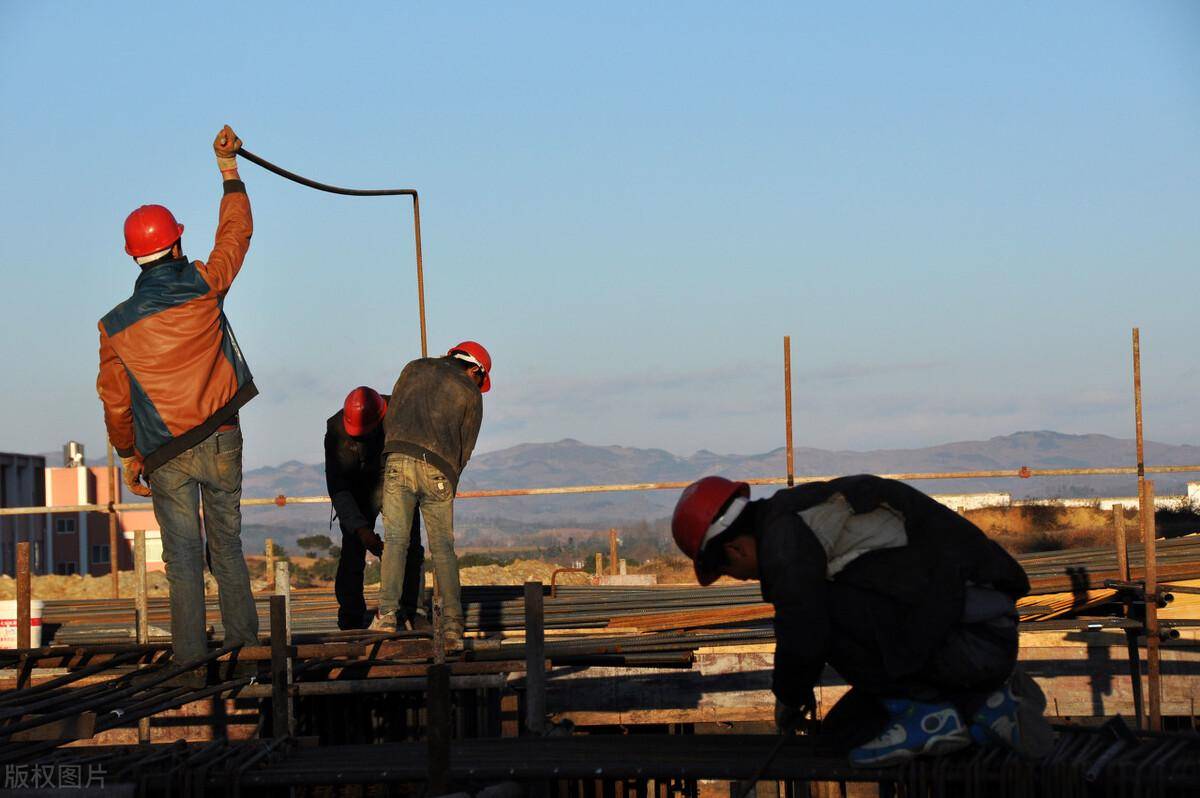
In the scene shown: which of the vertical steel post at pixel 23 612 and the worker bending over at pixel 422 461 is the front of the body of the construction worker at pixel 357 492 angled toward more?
the worker bending over

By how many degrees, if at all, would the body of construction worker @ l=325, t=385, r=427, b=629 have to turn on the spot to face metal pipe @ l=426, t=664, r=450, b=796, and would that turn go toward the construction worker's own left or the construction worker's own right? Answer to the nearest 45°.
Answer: approximately 45° to the construction worker's own right

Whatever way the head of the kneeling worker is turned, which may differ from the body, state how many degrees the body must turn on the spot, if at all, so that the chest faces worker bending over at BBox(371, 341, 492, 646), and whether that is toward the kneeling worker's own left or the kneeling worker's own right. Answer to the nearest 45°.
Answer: approximately 45° to the kneeling worker's own right

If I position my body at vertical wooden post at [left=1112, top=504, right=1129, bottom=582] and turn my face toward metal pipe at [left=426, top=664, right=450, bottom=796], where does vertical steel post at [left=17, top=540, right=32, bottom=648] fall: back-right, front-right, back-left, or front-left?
front-right

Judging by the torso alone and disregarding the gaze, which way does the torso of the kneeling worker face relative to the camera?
to the viewer's left

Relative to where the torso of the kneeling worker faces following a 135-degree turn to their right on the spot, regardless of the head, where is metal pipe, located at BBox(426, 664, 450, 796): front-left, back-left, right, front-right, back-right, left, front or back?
back-left

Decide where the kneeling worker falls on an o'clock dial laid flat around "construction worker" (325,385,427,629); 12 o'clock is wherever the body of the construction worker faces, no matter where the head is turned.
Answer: The kneeling worker is roughly at 1 o'clock from the construction worker.

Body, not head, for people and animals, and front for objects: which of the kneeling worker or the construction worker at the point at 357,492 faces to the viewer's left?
the kneeling worker

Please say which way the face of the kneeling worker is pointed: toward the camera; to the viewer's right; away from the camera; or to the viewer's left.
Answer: to the viewer's left

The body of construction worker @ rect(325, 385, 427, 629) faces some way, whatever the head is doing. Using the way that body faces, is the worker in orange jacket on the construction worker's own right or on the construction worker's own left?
on the construction worker's own right

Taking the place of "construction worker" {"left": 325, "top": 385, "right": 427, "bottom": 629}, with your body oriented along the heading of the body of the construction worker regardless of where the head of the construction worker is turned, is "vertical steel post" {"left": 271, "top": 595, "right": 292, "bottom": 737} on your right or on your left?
on your right

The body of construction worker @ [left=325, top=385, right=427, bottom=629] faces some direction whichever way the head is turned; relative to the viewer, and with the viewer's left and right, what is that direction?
facing the viewer and to the right of the viewer

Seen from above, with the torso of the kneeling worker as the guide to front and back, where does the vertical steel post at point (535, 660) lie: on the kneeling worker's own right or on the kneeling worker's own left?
on the kneeling worker's own right

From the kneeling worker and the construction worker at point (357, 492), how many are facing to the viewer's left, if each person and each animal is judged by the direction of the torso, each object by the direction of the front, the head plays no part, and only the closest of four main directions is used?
1

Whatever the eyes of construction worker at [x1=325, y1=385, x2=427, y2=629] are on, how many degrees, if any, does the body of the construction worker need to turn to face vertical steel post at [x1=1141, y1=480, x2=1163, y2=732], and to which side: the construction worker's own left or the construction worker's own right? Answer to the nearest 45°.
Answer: approximately 45° to the construction worker's own left

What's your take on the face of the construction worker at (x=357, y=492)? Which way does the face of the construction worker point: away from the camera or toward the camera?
toward the camera

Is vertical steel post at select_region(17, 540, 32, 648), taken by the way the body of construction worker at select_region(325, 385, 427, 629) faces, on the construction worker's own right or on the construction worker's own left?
on the construction worker's own right

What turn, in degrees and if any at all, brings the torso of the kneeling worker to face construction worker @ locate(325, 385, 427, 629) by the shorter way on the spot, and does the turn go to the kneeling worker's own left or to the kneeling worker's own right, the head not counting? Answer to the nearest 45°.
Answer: approximately 45° to the kneeling worker's own right
